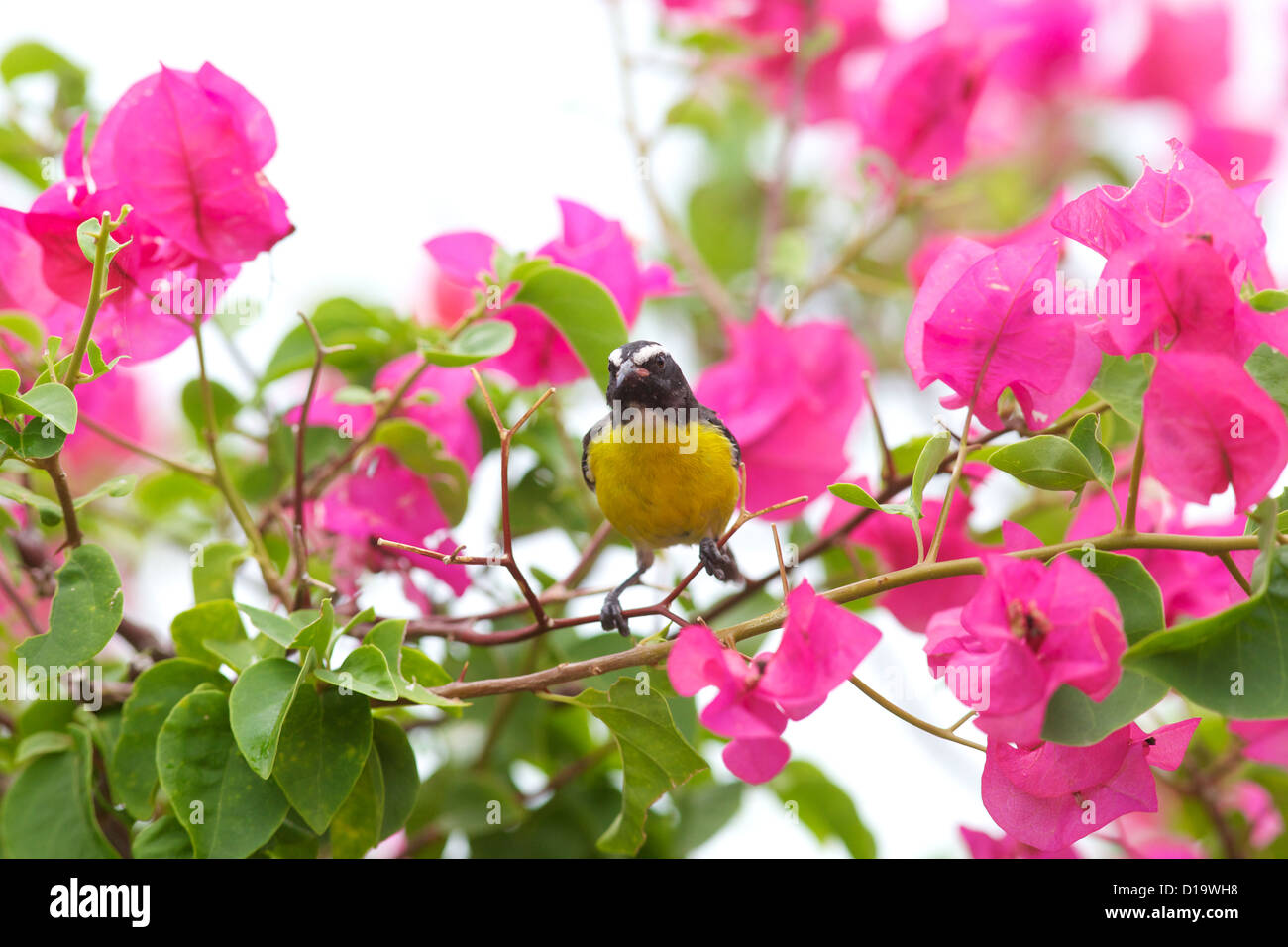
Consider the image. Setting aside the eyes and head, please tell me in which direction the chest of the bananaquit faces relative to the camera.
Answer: toward the camera
